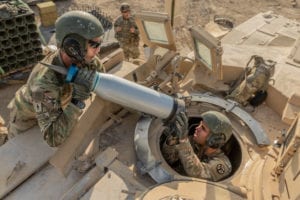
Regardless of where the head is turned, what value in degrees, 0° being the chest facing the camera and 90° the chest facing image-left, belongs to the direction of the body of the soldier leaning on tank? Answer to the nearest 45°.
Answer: approximately 270°

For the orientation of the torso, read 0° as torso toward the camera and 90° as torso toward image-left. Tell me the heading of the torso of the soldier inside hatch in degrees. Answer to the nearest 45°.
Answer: approximately 90°

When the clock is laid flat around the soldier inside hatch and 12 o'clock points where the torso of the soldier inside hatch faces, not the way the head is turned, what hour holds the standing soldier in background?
The standing soldier in background is roughly at 2 o'clock from the soldier inside hatch.

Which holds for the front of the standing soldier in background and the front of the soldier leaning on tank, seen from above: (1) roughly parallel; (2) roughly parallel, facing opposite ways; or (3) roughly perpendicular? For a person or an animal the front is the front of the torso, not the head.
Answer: roughly perpendicular

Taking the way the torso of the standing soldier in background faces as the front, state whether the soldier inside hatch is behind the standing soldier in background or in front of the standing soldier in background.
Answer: in front

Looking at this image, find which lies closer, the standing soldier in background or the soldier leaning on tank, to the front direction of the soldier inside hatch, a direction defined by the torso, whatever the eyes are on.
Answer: the soldier leaning on tank

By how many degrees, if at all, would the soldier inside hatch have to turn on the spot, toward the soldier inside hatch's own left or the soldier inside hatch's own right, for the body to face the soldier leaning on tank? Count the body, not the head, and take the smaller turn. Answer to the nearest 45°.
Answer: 0° — they already face them

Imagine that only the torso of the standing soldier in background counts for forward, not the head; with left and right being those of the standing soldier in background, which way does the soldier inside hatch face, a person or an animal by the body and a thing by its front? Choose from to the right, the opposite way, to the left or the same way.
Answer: to the right

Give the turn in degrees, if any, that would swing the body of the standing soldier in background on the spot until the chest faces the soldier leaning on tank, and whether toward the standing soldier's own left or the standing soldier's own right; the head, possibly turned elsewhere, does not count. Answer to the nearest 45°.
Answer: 0° — they already face them

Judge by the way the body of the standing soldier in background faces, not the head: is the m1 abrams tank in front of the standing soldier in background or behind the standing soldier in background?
in front

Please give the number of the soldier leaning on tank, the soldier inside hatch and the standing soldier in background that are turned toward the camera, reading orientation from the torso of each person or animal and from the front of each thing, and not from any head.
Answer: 1
